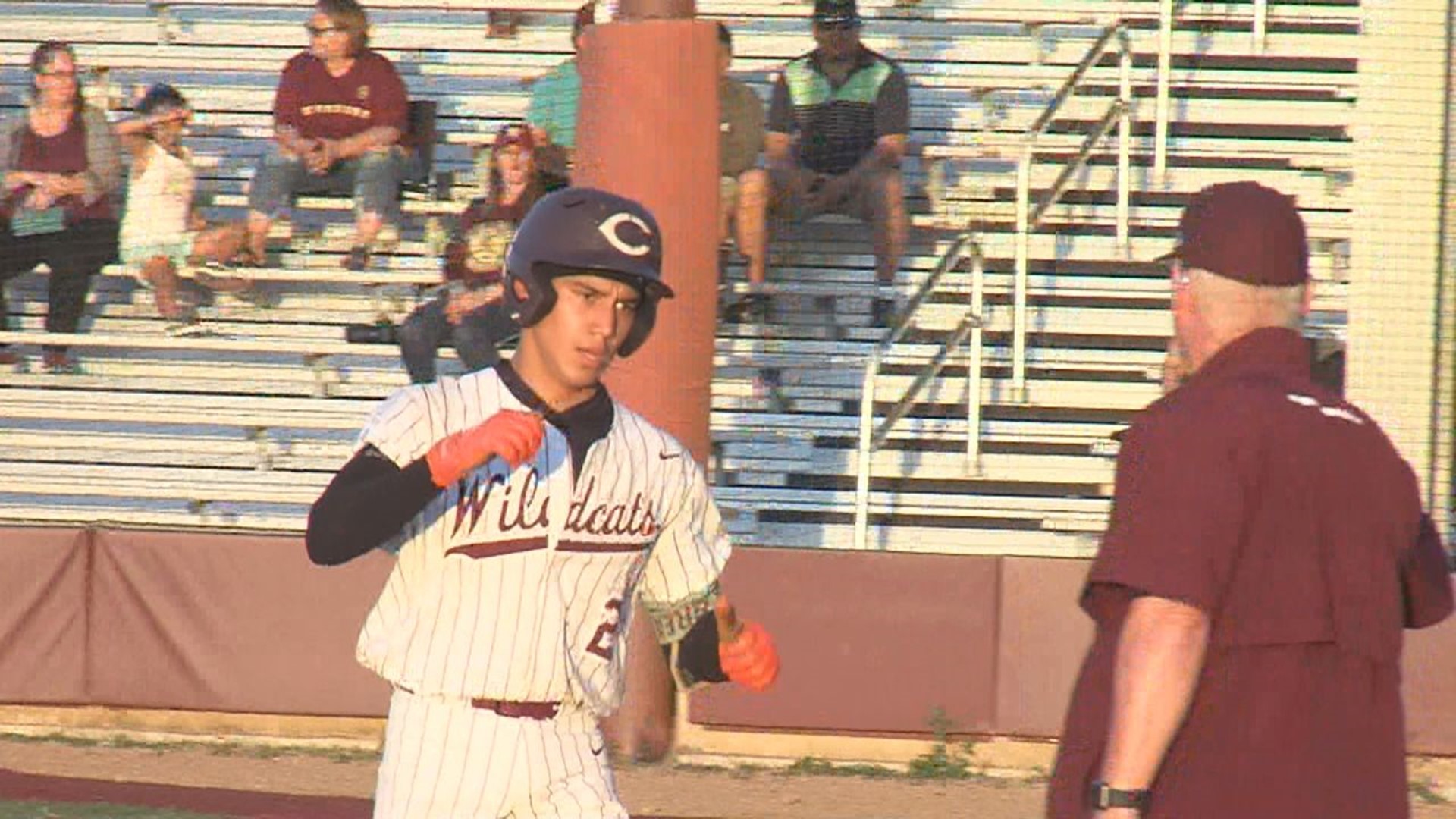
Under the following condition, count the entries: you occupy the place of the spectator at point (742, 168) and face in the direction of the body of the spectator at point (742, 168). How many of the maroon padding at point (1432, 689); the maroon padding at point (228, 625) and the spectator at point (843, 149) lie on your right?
1

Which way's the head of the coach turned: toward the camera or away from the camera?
away from the camera

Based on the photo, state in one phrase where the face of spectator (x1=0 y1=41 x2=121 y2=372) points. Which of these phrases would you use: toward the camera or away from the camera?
toward the camera

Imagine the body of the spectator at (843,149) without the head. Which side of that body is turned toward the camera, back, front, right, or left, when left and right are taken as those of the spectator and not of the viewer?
front

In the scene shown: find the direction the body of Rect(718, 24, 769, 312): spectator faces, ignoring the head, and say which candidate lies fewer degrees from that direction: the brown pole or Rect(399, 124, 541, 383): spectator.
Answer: the brown pole

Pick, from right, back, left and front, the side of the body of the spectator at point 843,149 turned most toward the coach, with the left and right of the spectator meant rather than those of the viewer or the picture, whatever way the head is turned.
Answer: front

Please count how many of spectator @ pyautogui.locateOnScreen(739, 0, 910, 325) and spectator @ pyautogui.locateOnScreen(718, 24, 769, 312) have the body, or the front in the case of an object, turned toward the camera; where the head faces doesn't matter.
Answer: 2

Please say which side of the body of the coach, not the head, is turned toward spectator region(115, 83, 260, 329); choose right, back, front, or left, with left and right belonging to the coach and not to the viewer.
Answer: front

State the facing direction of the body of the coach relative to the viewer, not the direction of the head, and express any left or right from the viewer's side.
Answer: facing away from the viewer and to the left of the viewer

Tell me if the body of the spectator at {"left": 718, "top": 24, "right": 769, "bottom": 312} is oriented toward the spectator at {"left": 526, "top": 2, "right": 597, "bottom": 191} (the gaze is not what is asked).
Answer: no

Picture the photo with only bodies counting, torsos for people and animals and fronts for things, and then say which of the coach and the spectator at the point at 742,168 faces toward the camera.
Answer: the spectator

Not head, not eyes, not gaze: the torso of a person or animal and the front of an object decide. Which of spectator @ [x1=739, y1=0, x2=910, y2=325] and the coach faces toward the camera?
the spectator

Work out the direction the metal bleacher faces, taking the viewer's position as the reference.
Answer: facing the viewer

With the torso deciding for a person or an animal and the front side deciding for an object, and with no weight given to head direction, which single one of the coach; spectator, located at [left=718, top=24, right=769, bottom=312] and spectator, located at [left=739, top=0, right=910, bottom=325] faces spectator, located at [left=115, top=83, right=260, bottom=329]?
the coach

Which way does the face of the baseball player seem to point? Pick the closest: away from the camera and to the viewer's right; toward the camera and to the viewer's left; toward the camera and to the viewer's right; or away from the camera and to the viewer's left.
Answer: toward the camera and to the viewer's right

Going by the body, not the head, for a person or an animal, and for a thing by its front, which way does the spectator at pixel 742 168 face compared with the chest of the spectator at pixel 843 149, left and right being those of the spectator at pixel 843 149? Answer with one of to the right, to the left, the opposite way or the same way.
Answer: the same way

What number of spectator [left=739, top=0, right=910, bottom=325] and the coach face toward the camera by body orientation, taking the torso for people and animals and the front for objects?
1

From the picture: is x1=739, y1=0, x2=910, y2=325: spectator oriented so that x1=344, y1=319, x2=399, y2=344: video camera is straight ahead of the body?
no

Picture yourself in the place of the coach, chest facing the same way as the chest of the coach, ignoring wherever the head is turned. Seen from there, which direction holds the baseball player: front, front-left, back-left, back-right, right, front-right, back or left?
front-left

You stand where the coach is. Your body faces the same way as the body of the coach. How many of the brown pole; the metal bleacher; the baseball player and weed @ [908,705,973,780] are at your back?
0

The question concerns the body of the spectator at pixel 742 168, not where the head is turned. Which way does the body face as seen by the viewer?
toward the camera
